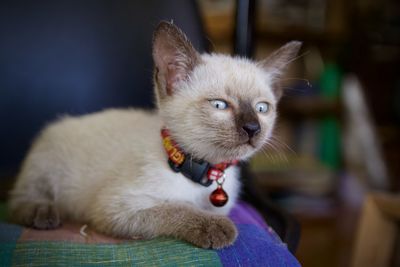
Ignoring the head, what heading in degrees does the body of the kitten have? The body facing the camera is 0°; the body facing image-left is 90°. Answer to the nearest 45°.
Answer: approximately 315°
